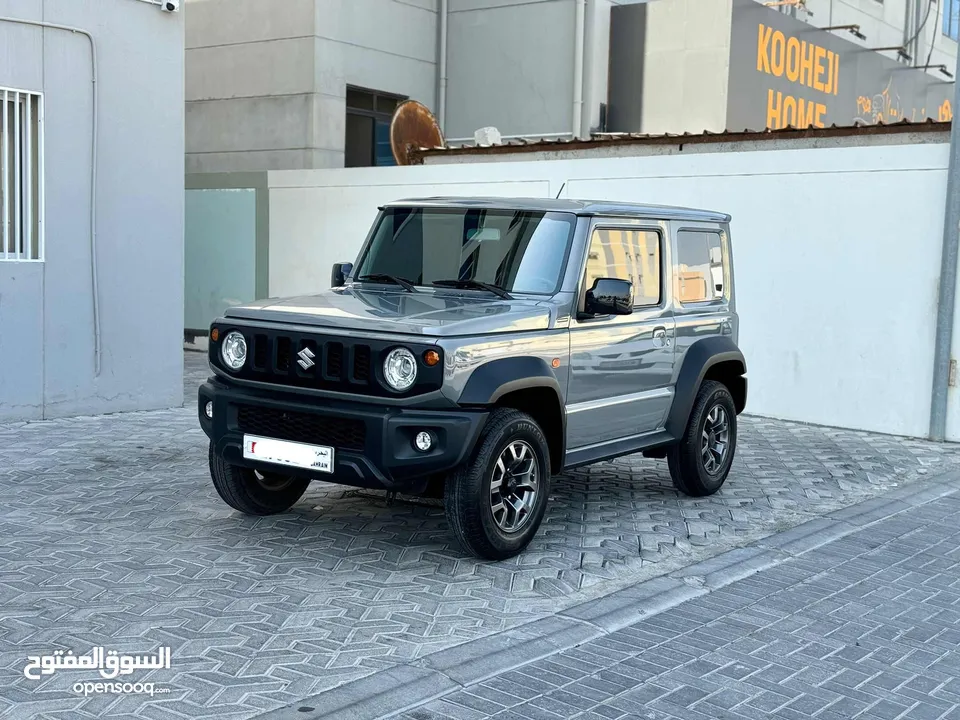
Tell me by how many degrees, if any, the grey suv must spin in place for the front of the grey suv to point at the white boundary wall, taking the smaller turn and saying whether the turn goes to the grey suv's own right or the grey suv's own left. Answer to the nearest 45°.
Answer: approximately 180°

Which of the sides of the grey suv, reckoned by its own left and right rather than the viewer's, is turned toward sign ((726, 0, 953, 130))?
back

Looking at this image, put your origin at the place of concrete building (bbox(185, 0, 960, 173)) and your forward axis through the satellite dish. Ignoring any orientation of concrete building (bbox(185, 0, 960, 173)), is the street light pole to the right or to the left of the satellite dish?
left

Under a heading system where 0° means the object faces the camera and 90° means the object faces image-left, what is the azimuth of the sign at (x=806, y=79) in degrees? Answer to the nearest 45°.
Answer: approximately 315°

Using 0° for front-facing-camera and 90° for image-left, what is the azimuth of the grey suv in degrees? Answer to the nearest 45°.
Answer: approximately 45°

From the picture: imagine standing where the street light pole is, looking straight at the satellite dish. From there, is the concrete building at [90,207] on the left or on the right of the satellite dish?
left

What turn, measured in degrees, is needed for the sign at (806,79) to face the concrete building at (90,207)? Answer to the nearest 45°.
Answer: approximately 90° to its right

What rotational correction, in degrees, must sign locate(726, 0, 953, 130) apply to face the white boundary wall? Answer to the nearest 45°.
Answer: approximately 45° to its right

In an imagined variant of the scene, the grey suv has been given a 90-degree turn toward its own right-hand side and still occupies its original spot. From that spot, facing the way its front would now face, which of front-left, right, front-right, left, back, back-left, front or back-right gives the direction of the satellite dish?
front-right
